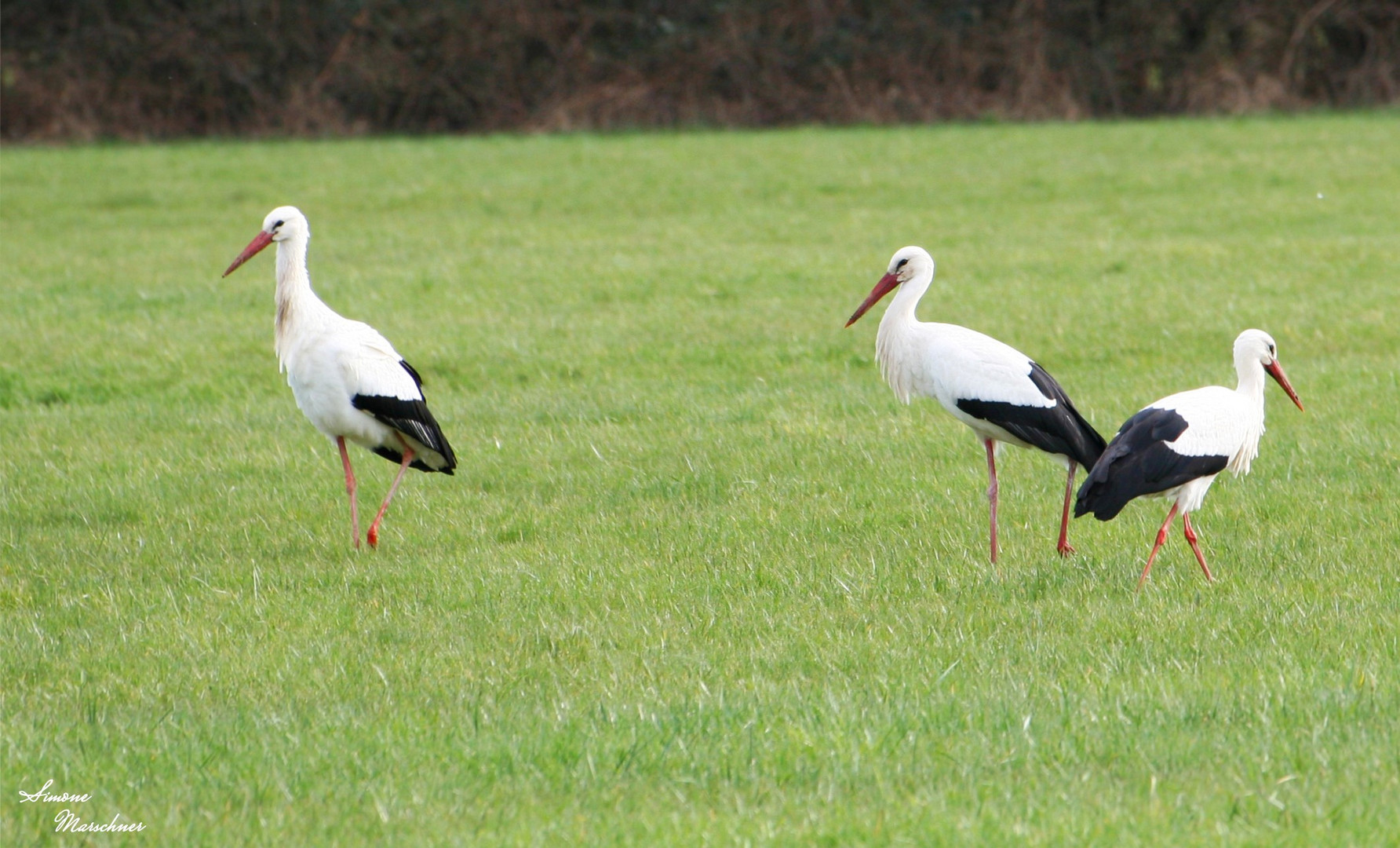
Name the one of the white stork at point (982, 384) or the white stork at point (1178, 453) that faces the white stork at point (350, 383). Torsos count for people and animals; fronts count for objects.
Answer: the white stork at point (982, 384)

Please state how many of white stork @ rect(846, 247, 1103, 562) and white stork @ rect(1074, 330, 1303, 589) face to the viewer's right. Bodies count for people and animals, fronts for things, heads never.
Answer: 1

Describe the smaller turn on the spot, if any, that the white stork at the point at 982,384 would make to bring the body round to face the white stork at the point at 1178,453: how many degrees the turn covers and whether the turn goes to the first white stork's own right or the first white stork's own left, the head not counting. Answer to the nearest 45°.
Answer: approximately 135° to the first white stork's own left

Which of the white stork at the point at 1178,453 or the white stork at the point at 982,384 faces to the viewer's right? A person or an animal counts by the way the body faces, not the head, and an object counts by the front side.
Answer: the white stork at the point at 1178,453

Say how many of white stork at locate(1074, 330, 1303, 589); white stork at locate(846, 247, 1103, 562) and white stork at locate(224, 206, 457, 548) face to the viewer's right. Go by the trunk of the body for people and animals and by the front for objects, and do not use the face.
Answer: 1

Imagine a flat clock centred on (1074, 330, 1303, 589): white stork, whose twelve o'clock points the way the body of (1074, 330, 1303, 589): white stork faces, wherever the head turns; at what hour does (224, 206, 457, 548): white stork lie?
(224, 206, 457, 548): white stork is roughly at 6 o'clock from (1074, 330, 1303, 589): white stork.

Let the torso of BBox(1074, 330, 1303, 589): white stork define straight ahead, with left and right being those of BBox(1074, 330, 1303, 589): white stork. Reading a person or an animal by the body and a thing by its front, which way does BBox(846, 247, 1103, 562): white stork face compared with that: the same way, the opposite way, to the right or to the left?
the opposite way

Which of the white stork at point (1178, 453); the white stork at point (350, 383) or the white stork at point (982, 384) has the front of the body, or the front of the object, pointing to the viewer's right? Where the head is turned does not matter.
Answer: the white stork at point (1178, 453)

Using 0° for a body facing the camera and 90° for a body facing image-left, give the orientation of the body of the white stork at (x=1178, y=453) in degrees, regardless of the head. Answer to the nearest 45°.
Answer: approximately 270°

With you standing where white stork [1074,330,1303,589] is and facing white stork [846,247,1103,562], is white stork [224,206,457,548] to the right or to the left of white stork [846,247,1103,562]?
left

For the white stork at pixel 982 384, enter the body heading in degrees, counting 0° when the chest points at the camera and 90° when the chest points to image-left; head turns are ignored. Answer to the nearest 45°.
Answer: approximately 90°

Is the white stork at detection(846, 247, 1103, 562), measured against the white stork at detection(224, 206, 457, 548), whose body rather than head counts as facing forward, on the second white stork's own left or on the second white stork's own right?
on the second white stork's own left
